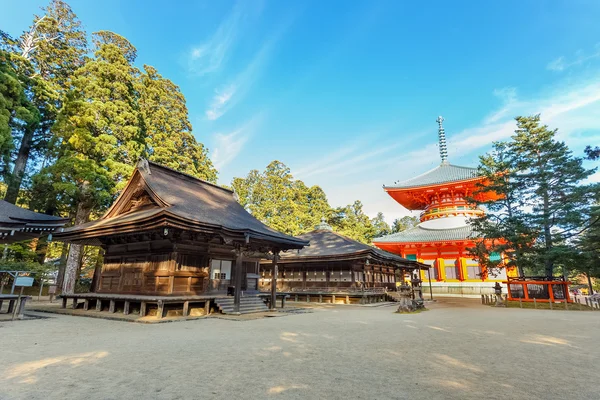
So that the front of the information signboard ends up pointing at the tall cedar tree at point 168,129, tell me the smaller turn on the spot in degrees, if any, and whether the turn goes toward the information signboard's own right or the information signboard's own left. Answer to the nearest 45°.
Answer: approximately 135° to the information signboard's own left

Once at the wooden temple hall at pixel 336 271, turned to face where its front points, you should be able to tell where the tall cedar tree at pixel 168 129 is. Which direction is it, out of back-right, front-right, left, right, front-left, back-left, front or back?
back-right

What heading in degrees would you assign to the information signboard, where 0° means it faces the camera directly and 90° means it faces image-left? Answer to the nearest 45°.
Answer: approximately 0°

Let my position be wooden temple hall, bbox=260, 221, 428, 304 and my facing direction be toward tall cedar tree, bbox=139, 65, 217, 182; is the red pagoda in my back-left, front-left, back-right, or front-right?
back-right

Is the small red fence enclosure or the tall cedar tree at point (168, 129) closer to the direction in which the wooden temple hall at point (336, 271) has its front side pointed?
the small red fence enclosure

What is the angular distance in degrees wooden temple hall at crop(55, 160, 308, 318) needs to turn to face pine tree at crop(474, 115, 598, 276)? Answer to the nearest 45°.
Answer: approximately 45° to its left

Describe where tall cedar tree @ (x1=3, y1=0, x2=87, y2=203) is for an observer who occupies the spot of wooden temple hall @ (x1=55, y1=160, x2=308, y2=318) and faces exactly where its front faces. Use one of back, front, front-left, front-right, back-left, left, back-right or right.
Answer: back

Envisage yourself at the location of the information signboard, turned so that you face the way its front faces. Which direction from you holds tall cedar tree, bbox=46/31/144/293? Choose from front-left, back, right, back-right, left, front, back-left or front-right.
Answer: back

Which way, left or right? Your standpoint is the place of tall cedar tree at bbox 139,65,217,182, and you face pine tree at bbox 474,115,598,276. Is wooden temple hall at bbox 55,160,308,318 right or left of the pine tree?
right

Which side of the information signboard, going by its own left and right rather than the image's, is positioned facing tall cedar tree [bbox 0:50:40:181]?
back

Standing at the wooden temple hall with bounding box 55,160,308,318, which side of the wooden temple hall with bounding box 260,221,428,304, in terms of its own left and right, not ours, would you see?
right

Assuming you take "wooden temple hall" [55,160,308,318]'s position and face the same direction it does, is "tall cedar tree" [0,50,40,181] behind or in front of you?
behind
